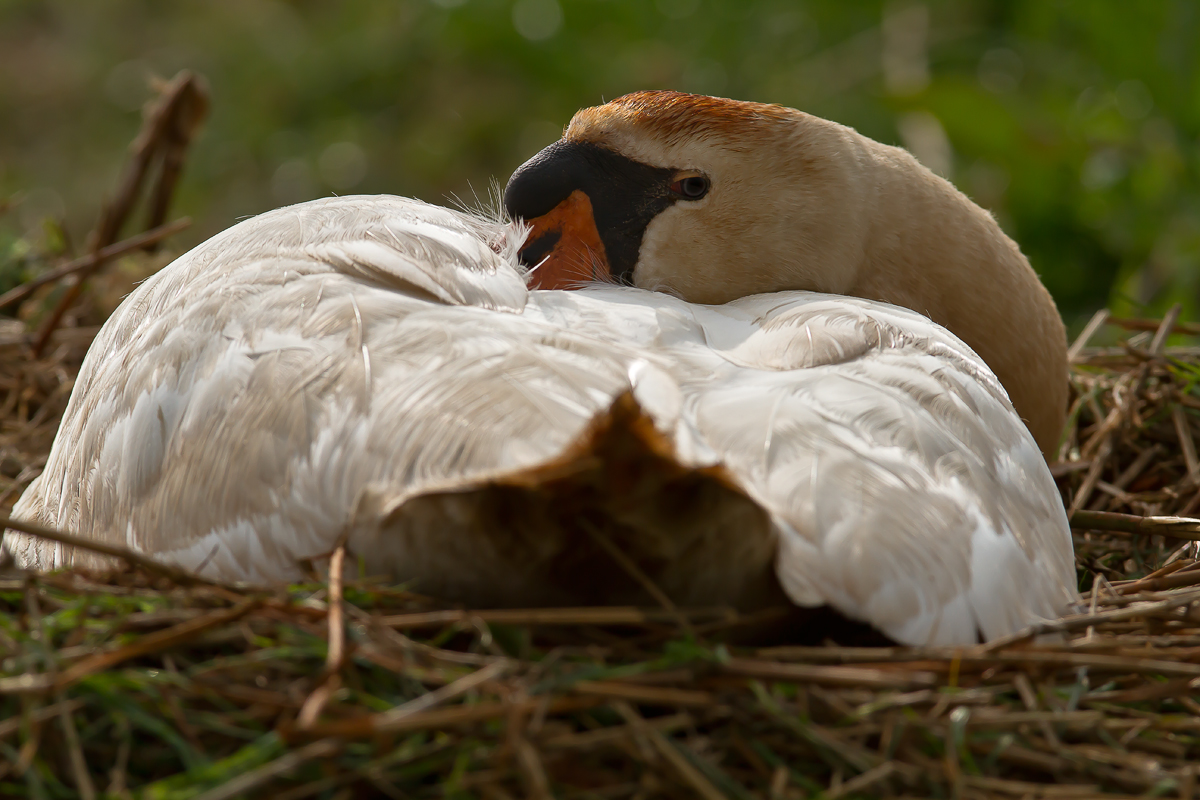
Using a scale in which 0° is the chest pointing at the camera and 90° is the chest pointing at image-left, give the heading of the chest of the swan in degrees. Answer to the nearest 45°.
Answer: approximately 180°
